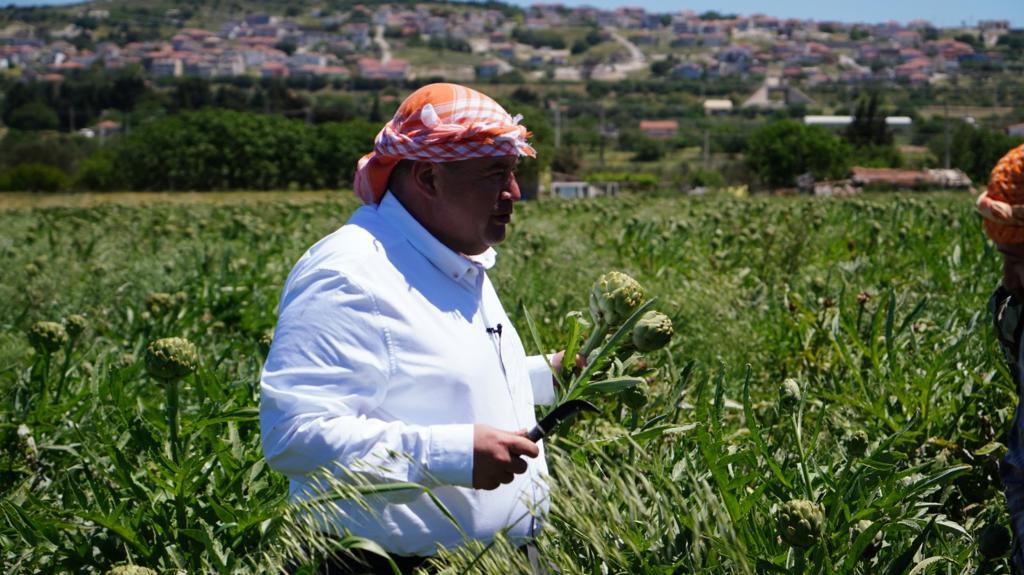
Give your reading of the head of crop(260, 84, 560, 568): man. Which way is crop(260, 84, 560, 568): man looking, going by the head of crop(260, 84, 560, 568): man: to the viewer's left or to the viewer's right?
to the viewer's right

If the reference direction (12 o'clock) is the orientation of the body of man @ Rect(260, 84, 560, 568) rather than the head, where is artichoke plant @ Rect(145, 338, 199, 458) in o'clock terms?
The artichoke plant is roughly at 6 o'clock from the man.

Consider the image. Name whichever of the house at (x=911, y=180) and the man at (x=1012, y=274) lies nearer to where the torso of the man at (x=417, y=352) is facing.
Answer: the man

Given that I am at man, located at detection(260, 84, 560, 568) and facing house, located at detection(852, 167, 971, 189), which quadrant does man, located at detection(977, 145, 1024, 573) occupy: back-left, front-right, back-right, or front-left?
front-right

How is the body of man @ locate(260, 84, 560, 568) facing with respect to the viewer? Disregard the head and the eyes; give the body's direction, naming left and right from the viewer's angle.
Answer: facing the viewer and to the right of the viewer

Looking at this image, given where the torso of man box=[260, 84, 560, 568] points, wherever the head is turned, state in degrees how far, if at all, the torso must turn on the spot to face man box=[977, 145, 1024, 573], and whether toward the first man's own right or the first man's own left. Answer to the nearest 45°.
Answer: approximately 45° to the first man's own left

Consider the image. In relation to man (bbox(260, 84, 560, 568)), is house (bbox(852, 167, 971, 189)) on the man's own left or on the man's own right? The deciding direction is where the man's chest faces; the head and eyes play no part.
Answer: on the man's own left

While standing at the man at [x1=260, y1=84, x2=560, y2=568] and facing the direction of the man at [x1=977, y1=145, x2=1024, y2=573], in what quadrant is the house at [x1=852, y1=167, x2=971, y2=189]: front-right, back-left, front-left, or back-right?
front-left

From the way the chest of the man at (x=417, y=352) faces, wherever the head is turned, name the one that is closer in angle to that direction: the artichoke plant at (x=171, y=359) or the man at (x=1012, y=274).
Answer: the man
